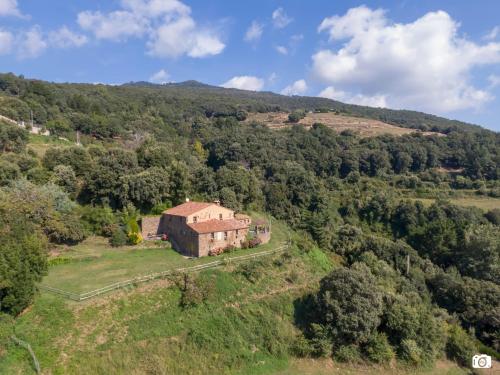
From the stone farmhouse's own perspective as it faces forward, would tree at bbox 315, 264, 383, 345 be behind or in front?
in front

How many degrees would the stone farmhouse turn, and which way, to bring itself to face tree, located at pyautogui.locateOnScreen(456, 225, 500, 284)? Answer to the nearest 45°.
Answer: approximately 45° to its left

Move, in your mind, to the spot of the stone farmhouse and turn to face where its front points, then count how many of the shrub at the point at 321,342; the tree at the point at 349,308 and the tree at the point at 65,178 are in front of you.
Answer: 2

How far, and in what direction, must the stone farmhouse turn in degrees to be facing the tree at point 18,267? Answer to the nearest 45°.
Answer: approximately 90° to its right

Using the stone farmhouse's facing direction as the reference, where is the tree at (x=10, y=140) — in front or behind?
behind

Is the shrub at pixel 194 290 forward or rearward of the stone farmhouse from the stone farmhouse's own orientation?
forward

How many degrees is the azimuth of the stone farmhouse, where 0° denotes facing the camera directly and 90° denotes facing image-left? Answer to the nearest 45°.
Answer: approximately 315°

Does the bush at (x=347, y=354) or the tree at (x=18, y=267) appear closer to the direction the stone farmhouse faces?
the bush

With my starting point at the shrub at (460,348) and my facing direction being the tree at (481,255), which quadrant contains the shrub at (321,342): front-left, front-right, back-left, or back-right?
back-left

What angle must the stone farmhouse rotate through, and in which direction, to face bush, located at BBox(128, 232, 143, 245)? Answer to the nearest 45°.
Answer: approximately 135° to its right

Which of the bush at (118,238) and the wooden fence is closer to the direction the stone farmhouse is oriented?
the wooden fence

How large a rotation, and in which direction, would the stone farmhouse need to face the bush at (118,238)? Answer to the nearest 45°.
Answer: approximately 135° to its right
